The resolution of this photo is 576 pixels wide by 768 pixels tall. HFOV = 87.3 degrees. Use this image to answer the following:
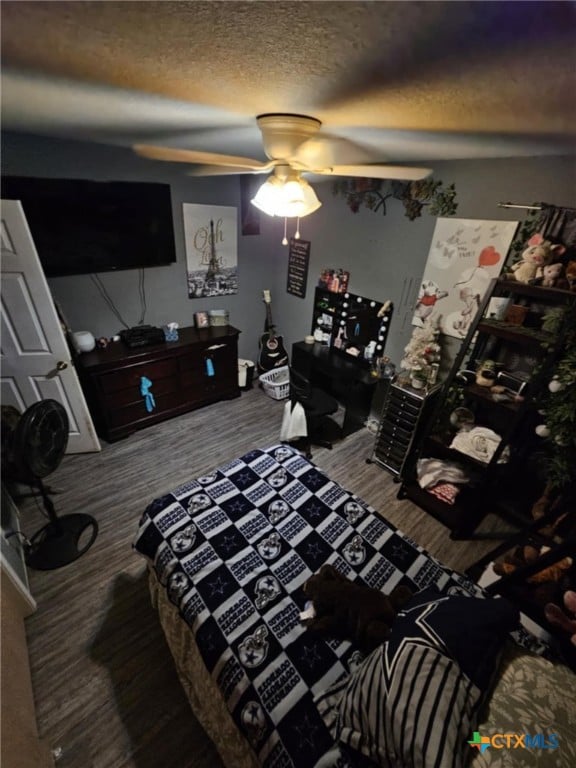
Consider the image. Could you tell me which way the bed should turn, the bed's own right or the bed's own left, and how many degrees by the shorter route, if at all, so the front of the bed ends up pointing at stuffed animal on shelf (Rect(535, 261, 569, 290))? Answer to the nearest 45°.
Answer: approximately 45° to the bed's own right

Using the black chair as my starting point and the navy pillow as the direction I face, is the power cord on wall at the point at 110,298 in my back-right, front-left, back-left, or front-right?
back-right

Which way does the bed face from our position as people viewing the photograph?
facing away from the viewer and to the left of the viewer

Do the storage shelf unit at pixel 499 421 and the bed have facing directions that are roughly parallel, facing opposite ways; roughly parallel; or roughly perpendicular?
roughly perpendicular

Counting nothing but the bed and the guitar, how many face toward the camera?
1

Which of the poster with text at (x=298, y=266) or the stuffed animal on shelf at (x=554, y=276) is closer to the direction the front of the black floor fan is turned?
the stuffed animal on shelf

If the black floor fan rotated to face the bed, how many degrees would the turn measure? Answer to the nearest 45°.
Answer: approximately 45° to its right

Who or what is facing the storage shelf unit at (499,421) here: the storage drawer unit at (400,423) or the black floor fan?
the black floor fan

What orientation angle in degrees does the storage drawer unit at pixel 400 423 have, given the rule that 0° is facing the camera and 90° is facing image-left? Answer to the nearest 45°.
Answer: approximately 45°

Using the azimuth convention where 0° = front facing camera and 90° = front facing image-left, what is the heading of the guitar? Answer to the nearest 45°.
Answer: approximately 0°

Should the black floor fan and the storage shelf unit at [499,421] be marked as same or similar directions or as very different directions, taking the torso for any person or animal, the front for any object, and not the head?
very different directions
